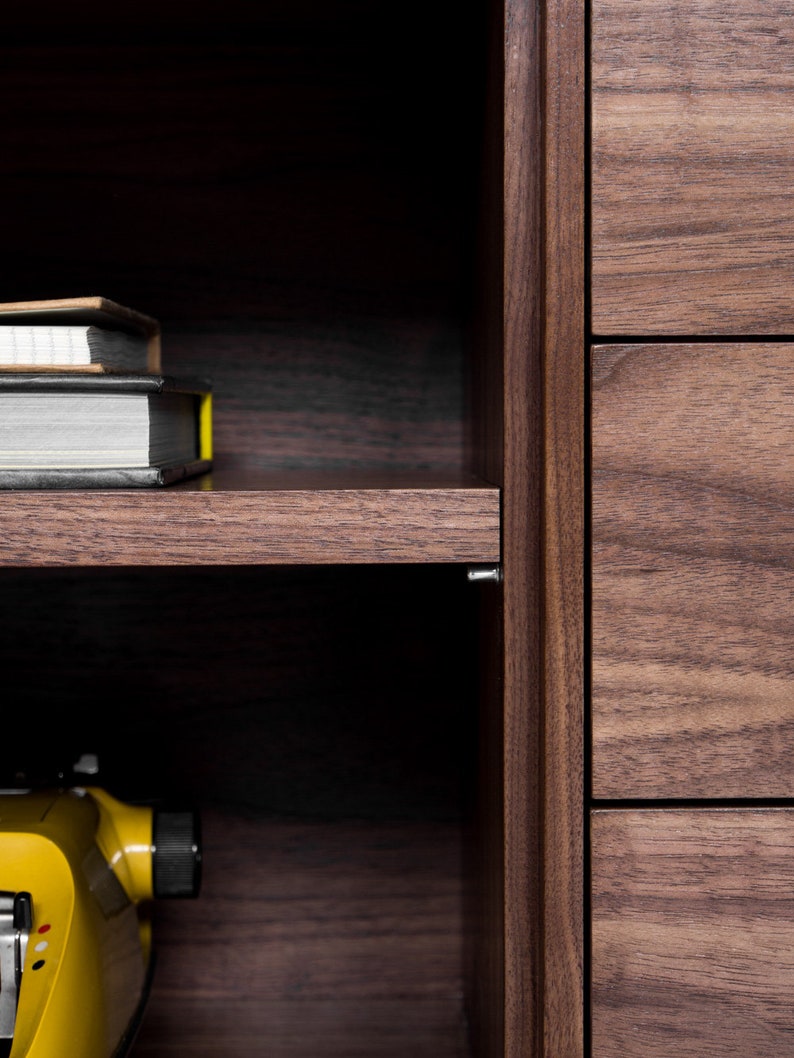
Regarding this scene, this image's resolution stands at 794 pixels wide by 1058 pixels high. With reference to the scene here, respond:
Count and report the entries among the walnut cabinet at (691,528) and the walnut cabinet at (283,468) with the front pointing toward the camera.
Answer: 2

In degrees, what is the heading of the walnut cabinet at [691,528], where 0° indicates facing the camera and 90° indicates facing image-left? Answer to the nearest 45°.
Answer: approximately 0°

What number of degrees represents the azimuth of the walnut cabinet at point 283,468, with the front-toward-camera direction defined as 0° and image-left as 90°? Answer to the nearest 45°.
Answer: approximately 0°
